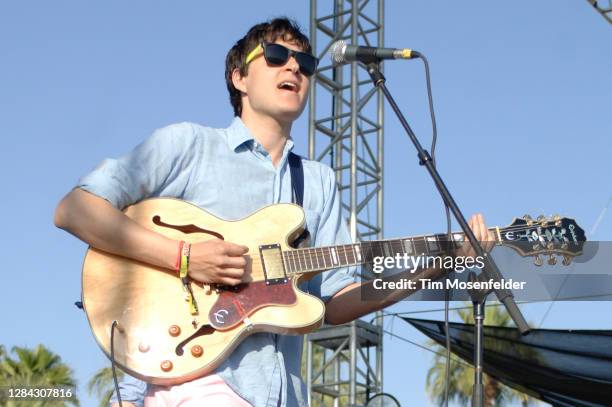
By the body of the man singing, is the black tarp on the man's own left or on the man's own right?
on the man's own left

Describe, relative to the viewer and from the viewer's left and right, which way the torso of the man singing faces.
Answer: facing the viewer and to the right of the viewer

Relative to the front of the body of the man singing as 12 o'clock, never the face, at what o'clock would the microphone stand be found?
The microphone stand is roughly at 11 o'clock from the man singing.

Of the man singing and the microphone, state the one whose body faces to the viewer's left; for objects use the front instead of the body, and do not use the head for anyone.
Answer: the microphone

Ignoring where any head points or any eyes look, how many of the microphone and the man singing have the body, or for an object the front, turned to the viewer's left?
1

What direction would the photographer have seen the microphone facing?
facing to the left of the viewer
